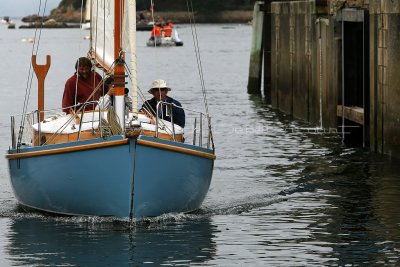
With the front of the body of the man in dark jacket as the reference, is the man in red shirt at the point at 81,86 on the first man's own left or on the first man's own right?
on the first man's own right

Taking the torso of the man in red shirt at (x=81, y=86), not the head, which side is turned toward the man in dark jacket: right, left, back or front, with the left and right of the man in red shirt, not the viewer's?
left

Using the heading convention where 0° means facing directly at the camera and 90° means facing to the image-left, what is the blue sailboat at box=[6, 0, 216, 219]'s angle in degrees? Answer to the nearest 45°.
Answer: approximately 0°
